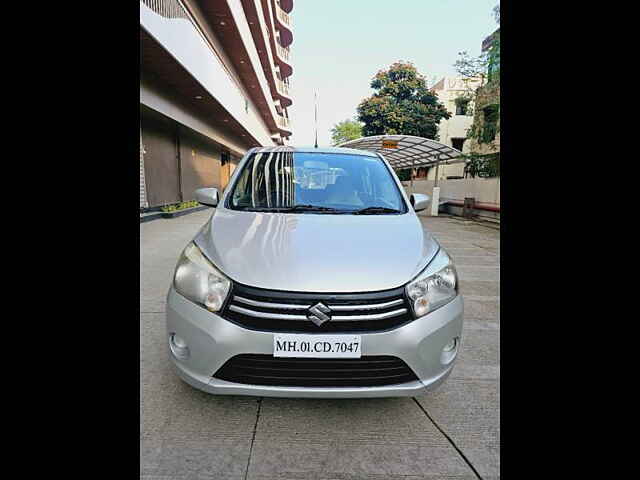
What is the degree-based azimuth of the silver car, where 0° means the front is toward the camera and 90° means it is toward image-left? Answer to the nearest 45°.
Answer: approximately 0°

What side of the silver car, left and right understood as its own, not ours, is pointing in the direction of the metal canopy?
back

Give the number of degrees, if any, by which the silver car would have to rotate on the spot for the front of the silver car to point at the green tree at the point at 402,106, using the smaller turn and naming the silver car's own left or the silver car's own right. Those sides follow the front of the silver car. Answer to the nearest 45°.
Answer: approximately 180°

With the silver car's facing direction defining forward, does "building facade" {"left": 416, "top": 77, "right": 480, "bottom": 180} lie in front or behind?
behind

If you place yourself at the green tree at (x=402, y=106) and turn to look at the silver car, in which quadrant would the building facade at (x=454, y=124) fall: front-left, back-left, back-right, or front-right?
back-left
